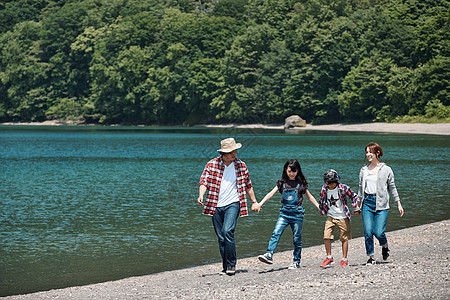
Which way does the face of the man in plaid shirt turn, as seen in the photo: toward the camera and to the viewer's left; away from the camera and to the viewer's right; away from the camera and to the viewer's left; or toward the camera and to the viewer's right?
toward the camera and to the viewer's right

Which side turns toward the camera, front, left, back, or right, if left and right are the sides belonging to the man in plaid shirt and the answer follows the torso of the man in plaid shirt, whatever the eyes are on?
front

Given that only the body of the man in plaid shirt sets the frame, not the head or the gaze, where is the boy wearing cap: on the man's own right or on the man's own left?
on the man's own left

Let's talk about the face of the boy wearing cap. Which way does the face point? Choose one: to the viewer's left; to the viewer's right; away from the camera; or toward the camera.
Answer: toward the camera
